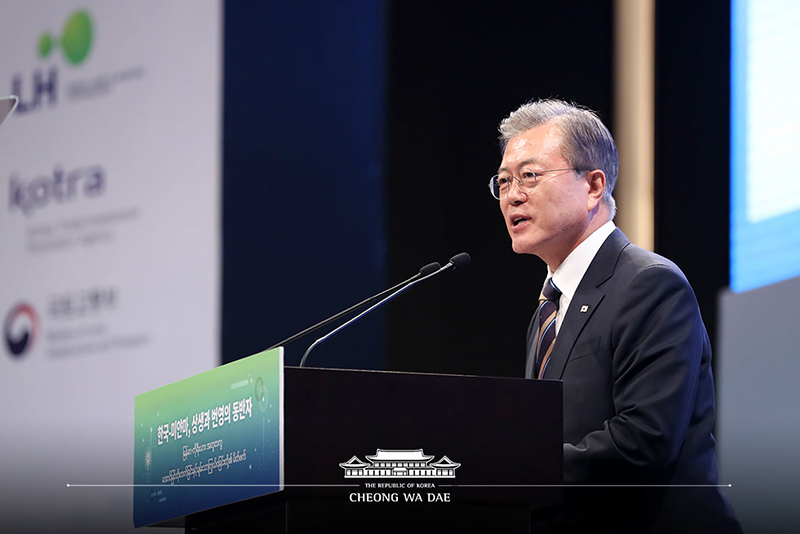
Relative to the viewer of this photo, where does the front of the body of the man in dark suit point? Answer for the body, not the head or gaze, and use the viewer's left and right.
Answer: facing the viewer and to the left of the viewer

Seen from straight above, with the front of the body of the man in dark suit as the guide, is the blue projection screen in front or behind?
behind
